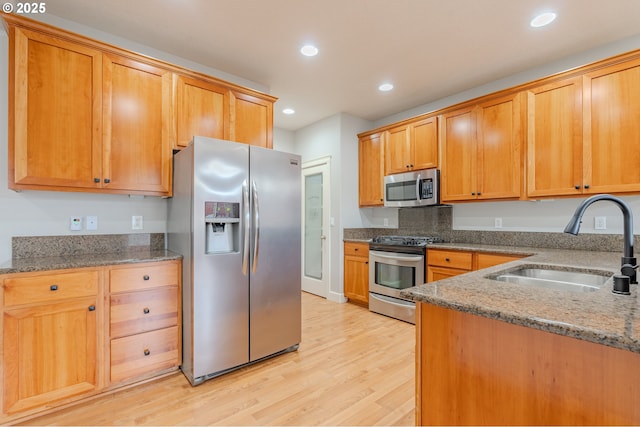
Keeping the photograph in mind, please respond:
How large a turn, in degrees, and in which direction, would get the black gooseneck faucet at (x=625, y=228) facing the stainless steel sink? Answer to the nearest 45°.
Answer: approximately 45° to its right

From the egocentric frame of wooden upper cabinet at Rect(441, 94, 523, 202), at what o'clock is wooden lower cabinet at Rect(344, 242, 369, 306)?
The wooden lower cabinet is roughly at 2 o'clock from the wooden upper cabinet.

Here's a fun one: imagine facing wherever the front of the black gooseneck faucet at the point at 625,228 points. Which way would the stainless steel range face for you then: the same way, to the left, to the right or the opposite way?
to the left

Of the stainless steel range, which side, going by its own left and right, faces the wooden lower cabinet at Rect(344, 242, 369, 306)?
right

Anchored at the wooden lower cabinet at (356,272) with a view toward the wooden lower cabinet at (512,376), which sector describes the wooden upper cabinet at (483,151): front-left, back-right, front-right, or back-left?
front-left

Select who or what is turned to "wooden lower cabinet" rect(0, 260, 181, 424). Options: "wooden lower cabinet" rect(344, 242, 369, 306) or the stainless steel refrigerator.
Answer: "wooden lower cabinet" rect(344, 242, 369, 306)

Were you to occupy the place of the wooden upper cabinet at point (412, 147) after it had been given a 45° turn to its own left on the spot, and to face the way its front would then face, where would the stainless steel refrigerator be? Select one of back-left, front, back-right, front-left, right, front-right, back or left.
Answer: front-right

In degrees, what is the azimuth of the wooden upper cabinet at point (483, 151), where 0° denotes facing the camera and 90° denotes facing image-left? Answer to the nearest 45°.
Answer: approximately 45°

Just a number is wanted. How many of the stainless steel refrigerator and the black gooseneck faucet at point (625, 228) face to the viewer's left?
1

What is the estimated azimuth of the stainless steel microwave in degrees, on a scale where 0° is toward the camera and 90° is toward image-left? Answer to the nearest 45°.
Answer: approximately 45°

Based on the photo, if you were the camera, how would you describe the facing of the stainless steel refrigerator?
facing the viewer and to the right of the viewer

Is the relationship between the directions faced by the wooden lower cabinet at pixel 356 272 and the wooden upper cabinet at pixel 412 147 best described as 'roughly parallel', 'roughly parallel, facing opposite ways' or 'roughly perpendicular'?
roughly parallel

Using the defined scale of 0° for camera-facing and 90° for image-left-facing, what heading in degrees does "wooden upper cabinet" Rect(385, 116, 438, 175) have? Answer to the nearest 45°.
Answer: approximately 45°

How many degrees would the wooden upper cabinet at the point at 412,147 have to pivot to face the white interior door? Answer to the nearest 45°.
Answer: approximately 45° to its right

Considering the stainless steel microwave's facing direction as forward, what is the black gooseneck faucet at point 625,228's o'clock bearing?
The black gooseneck faucet is roughly at 10 o'clock from the stainless steel microwave.
